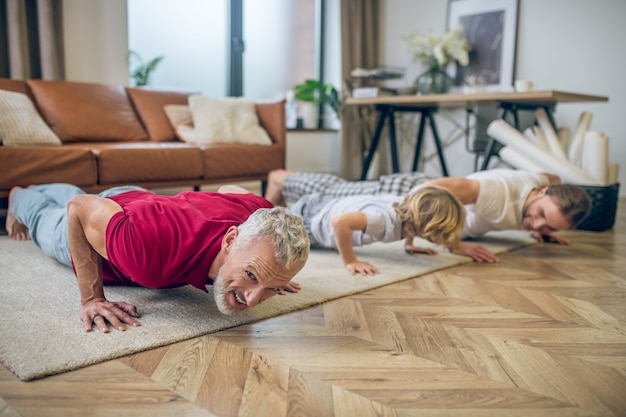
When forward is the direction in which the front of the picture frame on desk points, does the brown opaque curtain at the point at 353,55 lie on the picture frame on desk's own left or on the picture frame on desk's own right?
on the picture frame on desk's own right

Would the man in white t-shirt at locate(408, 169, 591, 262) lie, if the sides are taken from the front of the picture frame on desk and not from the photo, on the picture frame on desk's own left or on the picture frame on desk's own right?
on the picture frame on desk's own left

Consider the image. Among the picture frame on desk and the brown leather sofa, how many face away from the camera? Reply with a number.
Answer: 0

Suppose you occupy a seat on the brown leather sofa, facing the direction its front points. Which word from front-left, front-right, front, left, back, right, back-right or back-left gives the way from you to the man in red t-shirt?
front-right

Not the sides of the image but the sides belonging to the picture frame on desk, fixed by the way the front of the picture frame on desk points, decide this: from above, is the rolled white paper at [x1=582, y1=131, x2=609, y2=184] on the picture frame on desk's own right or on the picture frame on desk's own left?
on the picture frame on desk's own left

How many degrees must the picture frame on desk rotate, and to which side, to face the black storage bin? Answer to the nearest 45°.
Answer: approximately 45° to its left

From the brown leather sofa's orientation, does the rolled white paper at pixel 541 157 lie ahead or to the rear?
ahead

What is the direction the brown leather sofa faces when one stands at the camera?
facing the viewer and to the right of the viewer

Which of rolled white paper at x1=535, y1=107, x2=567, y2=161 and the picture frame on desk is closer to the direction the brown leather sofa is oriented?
the rolled white paper

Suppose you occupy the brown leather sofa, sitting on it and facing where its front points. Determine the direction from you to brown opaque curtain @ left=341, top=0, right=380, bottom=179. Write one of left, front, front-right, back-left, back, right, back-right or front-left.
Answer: left

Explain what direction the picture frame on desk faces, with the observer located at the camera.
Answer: facing the viewer and to the left of the viewer

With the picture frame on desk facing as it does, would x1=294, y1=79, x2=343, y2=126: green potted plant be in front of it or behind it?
in front

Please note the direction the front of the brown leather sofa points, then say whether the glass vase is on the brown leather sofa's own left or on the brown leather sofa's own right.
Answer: on the brown leather sofa's own left

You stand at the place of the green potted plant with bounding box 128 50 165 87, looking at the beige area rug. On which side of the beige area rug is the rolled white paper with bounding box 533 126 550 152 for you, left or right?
left
